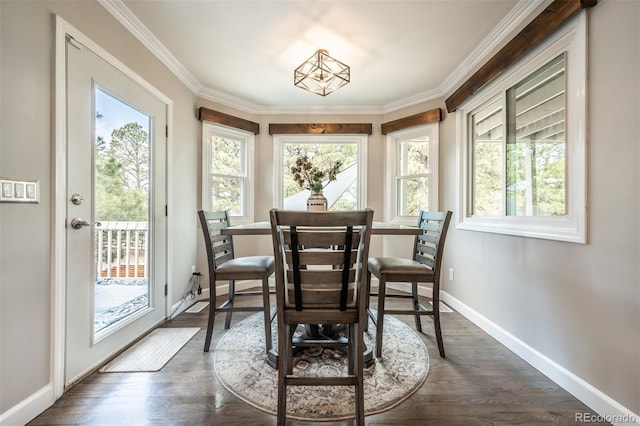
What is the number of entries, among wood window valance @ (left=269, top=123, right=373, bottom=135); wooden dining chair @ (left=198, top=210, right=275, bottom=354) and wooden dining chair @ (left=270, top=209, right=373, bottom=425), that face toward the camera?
1

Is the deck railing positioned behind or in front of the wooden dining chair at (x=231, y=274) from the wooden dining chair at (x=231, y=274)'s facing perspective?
behind

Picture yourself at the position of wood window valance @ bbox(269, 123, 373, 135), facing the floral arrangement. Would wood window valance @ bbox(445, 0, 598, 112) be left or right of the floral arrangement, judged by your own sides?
left

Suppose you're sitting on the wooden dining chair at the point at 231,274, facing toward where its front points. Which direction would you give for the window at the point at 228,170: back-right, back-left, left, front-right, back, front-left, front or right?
left

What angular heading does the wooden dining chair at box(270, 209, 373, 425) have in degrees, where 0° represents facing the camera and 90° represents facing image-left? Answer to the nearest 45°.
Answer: approximately 180°

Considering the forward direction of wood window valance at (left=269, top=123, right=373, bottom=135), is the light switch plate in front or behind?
in front

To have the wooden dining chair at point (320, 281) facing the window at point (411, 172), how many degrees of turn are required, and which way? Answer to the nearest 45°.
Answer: approximately 45° to its right

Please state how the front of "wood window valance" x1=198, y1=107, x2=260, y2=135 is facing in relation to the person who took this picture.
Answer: facing the viewer and to the right of the viewer

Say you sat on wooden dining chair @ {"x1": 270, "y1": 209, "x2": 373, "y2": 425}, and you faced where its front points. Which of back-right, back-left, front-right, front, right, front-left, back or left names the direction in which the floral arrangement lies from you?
front

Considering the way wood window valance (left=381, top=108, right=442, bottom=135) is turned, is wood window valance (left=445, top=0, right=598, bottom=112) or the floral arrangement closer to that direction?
the floral arrangement

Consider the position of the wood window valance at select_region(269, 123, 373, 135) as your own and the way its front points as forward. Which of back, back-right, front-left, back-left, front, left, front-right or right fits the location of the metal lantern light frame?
front

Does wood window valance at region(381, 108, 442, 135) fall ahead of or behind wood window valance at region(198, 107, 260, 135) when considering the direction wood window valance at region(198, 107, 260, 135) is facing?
ahead

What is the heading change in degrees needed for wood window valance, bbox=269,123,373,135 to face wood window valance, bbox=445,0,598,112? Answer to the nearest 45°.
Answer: approximately 45° to its left

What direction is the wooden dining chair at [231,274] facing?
to the viewer's right

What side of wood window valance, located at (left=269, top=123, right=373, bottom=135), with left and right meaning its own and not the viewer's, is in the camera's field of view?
front

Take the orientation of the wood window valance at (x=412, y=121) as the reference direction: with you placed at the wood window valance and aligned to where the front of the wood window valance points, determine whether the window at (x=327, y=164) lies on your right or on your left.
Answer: on your right

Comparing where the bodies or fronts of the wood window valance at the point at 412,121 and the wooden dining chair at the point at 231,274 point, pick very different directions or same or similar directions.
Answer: very different directions
